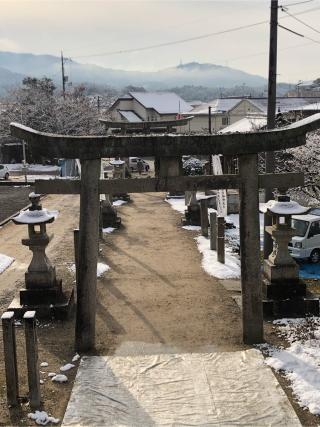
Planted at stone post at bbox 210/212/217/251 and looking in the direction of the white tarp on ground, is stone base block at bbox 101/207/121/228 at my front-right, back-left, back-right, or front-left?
back-right

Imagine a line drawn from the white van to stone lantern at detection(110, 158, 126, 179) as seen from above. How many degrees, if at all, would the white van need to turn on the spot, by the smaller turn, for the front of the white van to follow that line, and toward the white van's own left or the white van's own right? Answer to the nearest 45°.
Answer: approximately 90° to the white van's own right

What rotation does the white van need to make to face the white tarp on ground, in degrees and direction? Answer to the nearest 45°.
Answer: approximately 45° to its left

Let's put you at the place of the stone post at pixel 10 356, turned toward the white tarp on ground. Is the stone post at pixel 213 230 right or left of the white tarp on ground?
left

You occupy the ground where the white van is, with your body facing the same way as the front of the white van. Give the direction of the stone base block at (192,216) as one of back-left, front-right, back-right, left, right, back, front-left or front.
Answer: front-right

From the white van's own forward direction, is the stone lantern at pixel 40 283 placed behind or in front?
in front

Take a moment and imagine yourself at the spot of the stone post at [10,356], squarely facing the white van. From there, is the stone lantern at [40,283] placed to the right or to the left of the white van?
left

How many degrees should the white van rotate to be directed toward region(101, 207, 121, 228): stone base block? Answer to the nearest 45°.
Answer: approximately 45° to its right

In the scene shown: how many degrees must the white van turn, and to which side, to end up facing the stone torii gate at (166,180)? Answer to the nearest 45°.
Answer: approximately 45° to its left

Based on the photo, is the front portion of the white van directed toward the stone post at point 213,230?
yes

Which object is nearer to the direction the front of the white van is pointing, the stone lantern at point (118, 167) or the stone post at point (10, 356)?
the stone post

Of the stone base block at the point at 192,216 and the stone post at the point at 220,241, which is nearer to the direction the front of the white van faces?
the stone post

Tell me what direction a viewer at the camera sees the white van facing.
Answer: facing the viewer and to the left of the viewer
